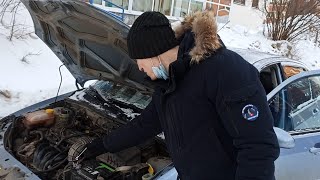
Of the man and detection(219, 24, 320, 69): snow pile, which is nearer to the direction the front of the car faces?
the man

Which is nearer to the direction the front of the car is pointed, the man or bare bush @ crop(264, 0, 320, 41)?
the man

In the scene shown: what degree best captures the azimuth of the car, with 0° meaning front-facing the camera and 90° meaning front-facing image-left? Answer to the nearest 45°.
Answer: approximately 45°

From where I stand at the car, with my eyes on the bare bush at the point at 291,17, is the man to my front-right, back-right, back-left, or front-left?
back-right

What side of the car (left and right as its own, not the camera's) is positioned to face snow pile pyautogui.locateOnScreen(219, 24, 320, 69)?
back

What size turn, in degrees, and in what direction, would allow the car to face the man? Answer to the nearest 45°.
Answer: approximately 90° to its left

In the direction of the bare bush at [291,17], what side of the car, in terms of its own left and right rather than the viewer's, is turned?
back

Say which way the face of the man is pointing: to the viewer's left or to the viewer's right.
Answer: to the viewer's left

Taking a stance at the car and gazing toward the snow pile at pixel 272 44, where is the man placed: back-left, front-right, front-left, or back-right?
back-right
